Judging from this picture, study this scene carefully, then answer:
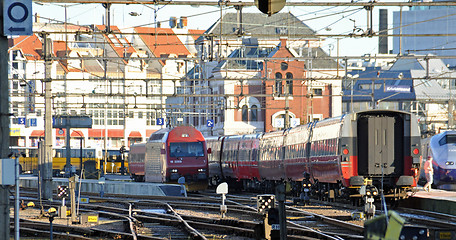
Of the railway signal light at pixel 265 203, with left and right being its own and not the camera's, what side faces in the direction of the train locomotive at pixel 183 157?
back

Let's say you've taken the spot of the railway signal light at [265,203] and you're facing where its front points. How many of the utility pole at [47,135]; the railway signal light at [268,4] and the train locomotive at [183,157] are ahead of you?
1

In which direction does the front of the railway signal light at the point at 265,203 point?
toward the camera

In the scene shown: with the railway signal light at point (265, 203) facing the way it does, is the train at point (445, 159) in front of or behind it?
behind

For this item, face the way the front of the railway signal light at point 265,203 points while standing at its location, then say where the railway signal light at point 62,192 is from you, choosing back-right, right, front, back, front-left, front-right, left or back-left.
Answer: back-right

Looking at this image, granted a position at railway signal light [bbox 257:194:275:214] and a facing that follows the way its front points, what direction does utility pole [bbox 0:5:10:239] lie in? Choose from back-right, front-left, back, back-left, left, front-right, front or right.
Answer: front-right
